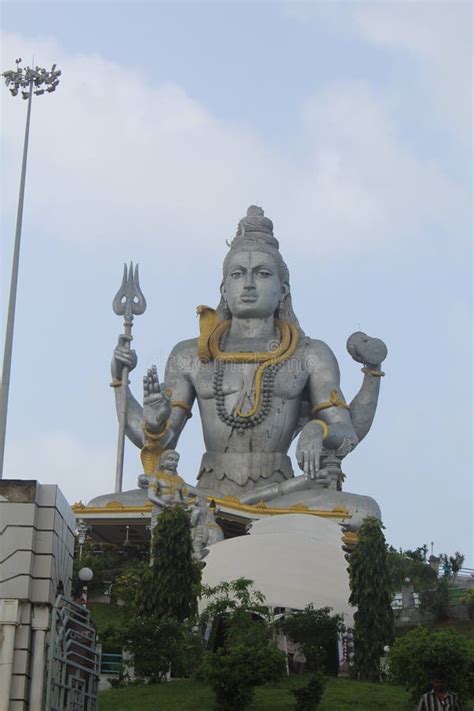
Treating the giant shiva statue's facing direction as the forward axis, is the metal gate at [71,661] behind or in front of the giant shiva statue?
in front

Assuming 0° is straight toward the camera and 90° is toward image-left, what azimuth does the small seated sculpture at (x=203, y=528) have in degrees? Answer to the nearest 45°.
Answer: approximately 315°

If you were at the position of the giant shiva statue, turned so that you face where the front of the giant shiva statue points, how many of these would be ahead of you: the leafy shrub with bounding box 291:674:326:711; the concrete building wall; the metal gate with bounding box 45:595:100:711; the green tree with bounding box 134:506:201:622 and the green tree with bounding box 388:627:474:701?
5

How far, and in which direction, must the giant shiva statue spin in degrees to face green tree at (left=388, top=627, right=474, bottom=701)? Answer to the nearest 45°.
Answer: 0° — it already faces it

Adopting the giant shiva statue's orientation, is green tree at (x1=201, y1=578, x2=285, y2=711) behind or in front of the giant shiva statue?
in front

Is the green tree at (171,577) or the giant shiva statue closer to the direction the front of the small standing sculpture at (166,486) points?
the green tree

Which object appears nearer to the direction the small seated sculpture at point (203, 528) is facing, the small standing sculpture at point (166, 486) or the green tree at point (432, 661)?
the green tree

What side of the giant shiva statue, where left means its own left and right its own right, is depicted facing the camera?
front

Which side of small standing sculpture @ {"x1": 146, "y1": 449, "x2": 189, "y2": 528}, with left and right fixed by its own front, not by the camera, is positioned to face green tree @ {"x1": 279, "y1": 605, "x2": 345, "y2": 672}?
front

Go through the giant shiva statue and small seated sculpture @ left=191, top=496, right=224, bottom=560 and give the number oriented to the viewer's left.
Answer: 0

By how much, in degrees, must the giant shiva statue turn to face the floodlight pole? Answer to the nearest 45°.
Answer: approximately 45° to its right

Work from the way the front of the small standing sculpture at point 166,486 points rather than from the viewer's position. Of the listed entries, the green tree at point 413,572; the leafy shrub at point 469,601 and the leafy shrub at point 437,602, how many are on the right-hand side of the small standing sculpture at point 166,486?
0

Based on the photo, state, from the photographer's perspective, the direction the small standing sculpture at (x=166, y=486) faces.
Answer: facing the viewer and to the right of the viewer

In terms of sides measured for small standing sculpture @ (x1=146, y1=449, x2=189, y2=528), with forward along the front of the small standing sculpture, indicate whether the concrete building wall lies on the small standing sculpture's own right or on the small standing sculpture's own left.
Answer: on the small standing sculpture's own right
